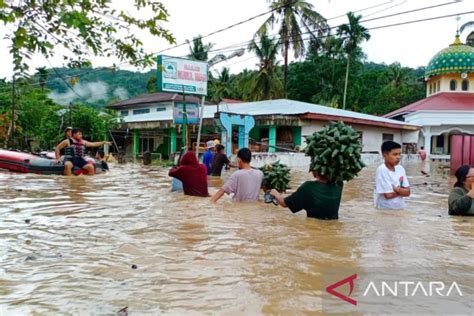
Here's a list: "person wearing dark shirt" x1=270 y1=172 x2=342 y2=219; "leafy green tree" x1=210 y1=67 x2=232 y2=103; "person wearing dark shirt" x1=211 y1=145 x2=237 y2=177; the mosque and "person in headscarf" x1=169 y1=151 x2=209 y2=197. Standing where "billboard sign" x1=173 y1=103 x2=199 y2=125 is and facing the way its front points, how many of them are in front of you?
3

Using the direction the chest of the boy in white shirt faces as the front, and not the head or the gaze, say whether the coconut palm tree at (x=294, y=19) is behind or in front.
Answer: behind

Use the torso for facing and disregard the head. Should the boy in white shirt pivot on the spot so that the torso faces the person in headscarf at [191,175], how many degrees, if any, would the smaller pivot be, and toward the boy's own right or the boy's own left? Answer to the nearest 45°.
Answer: approximately 135° to the boy's own right

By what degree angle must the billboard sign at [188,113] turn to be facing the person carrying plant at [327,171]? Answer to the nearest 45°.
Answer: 0° — it already faces them

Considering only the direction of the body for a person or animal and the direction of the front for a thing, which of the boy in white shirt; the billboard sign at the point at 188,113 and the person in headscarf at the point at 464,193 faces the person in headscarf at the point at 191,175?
the billboard sign

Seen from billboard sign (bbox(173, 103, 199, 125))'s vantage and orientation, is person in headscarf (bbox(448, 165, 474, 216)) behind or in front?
in front

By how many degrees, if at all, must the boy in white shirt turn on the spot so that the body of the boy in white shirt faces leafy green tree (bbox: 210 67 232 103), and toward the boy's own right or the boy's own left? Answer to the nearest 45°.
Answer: approximately 180°

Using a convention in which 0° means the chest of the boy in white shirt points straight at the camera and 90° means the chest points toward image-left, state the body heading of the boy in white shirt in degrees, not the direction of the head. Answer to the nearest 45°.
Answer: approximately 315°

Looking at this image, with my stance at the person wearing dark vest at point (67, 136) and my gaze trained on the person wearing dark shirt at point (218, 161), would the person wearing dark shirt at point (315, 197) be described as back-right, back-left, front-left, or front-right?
front-right

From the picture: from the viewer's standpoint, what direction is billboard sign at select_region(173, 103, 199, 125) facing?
toward the camera
